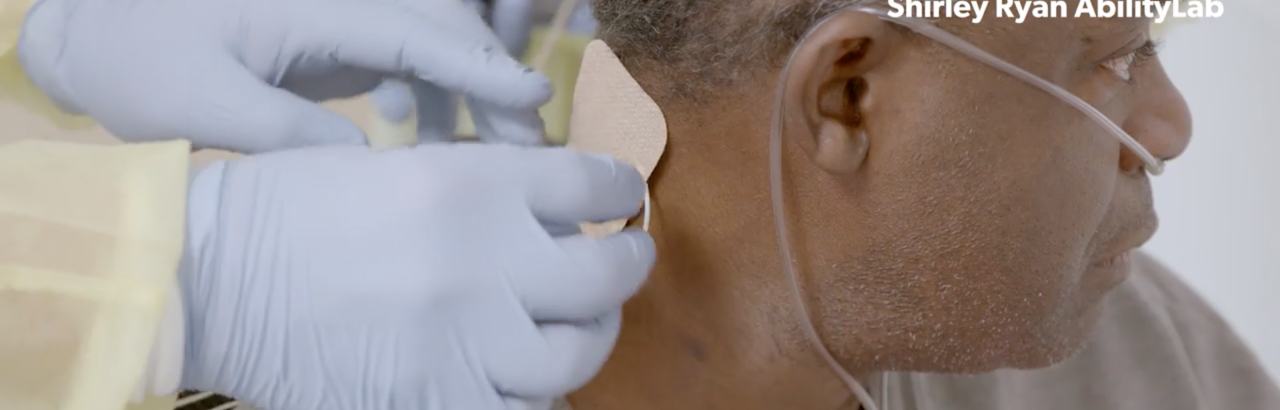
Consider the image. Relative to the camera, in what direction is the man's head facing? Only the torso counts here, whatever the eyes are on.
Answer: to the viewer's right

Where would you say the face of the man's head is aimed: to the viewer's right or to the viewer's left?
to the viewer's right
